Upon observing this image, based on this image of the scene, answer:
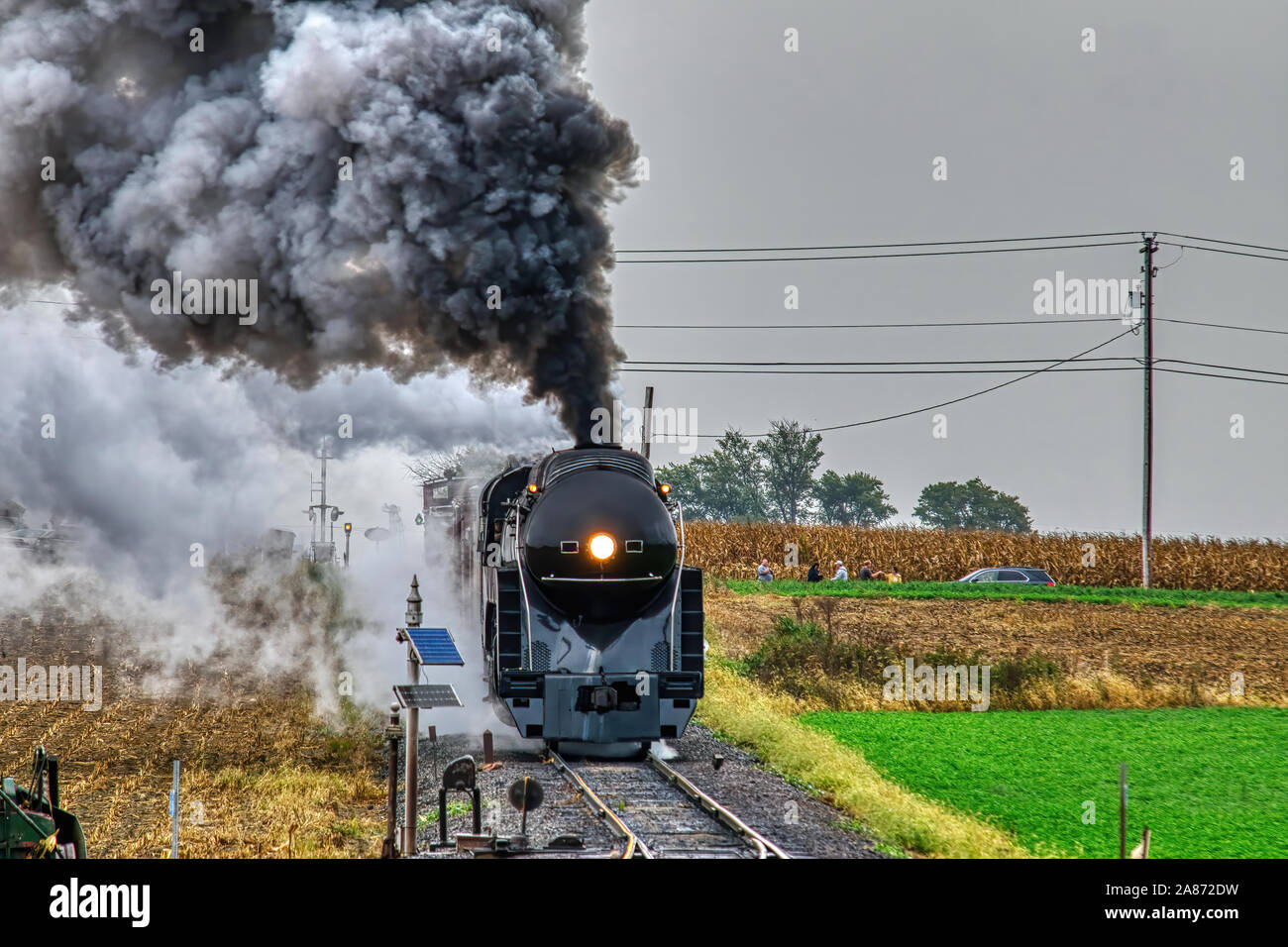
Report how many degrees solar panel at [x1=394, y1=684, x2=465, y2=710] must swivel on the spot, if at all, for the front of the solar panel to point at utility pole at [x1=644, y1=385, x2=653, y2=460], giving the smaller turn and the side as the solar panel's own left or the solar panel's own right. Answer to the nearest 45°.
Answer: approximately 135° to the solar panel's own left

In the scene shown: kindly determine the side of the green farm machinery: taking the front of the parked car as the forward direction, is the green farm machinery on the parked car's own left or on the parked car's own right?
on the parked car's own left

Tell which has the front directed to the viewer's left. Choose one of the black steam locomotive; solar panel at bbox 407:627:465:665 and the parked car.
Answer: the parked car

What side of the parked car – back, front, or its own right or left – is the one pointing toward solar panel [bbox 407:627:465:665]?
left

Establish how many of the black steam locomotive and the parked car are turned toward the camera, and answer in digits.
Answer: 1

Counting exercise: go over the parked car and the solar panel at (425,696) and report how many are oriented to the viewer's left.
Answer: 1

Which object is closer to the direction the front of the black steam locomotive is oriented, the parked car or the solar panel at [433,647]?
the solar panel

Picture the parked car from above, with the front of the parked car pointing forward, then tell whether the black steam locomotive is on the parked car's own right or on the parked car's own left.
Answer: on the parked car's own left

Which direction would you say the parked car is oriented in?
to the viewer's left

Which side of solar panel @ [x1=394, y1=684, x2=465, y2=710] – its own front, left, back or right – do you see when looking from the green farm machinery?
right
